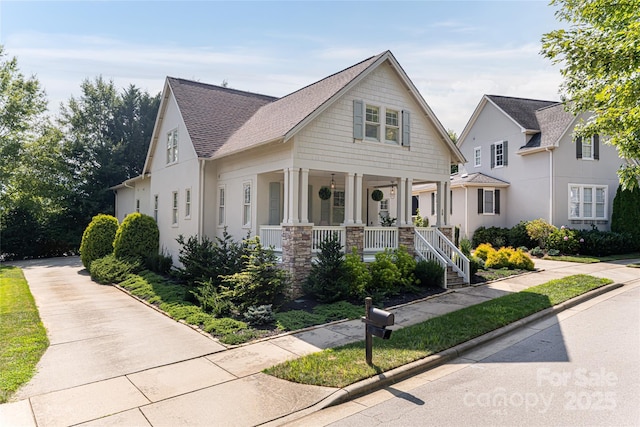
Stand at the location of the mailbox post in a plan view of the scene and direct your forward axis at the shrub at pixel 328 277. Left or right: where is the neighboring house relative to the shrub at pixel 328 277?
right

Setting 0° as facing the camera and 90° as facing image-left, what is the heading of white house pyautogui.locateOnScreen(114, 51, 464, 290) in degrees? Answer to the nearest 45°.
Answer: approximately 315°

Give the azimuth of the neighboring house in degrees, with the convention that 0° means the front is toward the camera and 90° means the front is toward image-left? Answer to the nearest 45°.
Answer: approximately 315°

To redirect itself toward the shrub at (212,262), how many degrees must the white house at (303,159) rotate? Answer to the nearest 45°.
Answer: approximately 90° to its right

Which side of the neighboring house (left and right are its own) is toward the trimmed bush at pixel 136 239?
right

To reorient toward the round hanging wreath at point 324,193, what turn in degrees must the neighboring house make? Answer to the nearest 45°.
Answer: approximately 90° to its right

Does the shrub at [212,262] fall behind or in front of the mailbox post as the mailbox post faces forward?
behind

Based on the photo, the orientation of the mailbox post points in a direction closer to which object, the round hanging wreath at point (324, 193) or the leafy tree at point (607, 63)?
the leafy tree
